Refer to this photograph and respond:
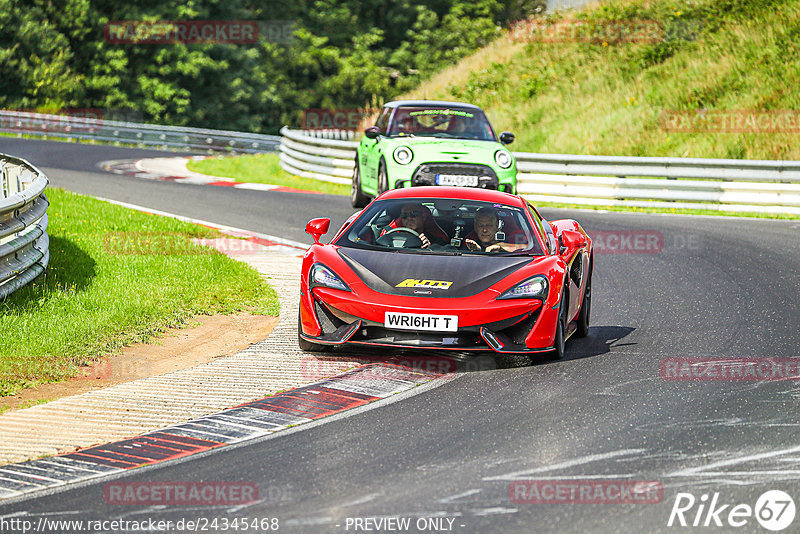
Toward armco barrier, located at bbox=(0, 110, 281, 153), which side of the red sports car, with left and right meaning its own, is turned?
back

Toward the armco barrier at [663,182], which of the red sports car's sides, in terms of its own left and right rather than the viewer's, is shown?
back

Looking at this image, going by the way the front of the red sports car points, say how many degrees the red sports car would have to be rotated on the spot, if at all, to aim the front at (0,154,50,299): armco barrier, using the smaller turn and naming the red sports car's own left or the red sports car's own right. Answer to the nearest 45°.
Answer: approximately 90° to the red sports car's own right

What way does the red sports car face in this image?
toward the camera

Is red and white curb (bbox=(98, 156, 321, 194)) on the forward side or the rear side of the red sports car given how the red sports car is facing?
on the rear side

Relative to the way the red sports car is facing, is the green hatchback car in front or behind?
behind

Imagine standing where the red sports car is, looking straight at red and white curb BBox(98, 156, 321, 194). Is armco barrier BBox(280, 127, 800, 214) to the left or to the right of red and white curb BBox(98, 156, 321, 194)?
right
